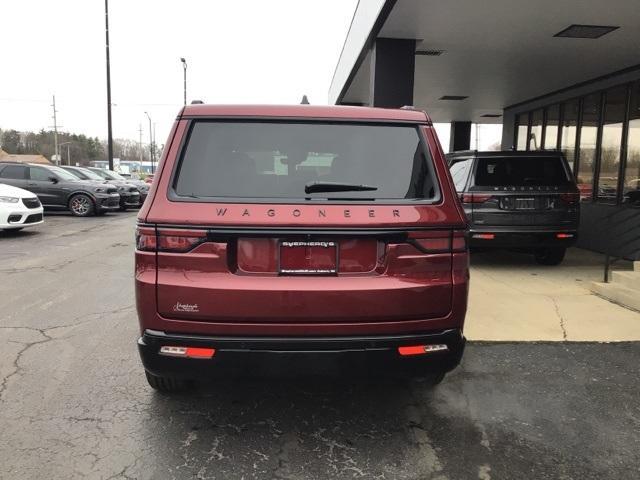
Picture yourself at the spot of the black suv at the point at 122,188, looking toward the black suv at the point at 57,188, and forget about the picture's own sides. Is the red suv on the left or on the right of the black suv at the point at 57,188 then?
left

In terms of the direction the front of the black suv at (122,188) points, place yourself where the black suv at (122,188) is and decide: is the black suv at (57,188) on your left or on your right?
on your right

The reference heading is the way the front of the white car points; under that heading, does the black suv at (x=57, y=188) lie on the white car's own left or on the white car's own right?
on the white car's own left

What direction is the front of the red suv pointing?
away from the camera

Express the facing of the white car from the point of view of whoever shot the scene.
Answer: facing the viewer and to the right of the viewer

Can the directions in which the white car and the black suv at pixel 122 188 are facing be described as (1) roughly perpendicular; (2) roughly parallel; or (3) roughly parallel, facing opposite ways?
roughly parallel

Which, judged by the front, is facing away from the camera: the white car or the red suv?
the red suv

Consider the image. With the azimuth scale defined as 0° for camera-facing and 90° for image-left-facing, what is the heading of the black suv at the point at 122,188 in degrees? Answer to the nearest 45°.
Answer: approximately 315°

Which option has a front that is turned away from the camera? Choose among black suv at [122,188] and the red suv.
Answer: the red suv

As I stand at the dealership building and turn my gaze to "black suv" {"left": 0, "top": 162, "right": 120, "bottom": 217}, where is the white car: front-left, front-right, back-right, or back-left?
front-left

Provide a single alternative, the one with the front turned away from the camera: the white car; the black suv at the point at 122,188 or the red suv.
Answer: the red suv

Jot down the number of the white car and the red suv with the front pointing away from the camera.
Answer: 1

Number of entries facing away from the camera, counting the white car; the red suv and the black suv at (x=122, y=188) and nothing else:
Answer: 1

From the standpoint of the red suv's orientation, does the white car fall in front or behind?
in front
